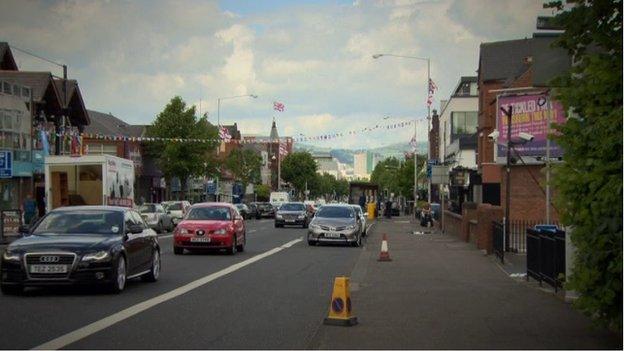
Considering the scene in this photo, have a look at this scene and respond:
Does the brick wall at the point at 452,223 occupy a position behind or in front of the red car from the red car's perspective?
behind

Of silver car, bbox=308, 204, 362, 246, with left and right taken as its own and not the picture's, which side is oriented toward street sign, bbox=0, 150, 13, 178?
right

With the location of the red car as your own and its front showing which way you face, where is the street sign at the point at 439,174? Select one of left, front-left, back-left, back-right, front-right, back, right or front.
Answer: back-left

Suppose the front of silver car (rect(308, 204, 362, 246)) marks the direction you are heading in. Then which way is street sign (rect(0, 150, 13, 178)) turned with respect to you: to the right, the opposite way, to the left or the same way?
the same way

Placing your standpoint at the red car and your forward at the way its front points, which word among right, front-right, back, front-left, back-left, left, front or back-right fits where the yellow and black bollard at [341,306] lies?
front

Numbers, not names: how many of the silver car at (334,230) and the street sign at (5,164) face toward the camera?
2

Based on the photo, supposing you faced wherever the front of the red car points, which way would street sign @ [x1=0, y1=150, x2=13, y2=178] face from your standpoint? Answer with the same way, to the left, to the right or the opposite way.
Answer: the same way

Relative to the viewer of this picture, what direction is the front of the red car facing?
facing the viewer

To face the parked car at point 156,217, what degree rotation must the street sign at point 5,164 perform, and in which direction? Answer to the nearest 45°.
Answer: approximately 135° to its left

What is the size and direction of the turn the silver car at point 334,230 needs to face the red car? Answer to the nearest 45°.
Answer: approximately 45° to its right

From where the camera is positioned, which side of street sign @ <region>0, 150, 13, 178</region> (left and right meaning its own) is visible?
front

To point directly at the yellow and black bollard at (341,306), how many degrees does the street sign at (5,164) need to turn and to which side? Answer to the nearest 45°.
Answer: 0° — it already faces it

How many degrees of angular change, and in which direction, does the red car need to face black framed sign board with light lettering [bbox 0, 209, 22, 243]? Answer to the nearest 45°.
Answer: approximately 135° to its right

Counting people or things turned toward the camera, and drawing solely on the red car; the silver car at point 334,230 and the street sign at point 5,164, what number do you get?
3

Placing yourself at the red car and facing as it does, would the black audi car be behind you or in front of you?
in front
